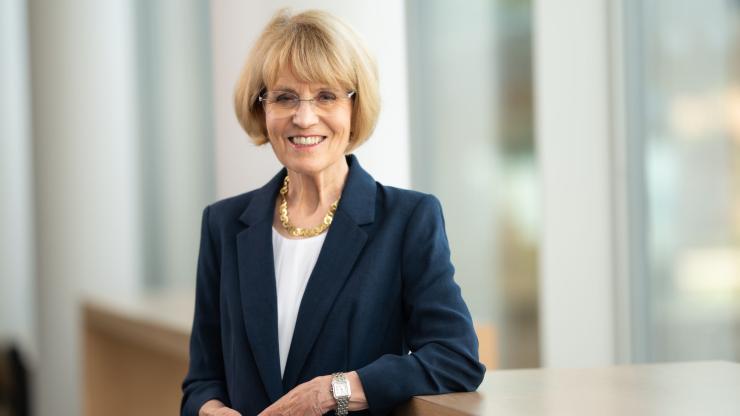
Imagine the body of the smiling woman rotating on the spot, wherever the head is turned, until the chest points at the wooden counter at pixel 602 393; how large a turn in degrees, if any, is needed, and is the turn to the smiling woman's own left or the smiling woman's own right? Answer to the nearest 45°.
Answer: approximately 90° to the smiling woman's own left

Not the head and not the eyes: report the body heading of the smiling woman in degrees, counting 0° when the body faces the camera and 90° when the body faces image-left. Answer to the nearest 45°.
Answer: approximately 0°
